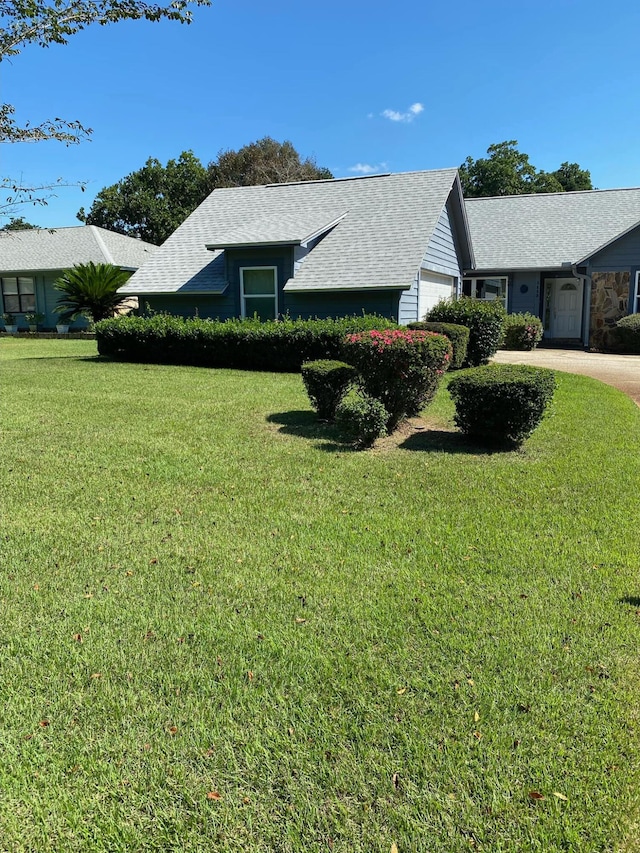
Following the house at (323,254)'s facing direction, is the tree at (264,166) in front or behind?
behind

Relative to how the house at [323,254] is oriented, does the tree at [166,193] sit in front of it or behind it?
behind

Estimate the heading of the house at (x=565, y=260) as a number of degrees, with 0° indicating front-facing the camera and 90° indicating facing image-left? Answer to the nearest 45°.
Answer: approximately 0°

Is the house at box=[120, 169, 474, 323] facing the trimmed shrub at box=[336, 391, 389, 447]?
yes

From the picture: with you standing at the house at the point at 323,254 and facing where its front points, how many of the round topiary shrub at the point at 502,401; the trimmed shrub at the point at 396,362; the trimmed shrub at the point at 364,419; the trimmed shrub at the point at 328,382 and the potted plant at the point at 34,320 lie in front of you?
4

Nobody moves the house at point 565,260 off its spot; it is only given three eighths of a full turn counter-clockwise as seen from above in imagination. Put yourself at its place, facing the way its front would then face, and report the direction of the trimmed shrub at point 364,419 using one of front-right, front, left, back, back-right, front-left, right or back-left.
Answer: back-right

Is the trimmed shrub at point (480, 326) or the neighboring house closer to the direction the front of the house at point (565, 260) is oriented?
the trimmed shrub

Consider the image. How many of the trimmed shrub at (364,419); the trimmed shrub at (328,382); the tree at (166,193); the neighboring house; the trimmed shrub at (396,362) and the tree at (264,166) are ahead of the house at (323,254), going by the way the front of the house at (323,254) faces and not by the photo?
3

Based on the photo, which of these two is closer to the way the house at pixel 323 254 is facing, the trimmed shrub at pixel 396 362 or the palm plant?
the trimmed shrub

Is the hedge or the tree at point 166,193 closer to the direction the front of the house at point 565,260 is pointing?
the hedge

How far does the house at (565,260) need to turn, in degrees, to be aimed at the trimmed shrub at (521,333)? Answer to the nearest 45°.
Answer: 0° — it already faces it

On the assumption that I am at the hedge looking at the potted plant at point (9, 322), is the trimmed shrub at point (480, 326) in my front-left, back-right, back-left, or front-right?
back-right
